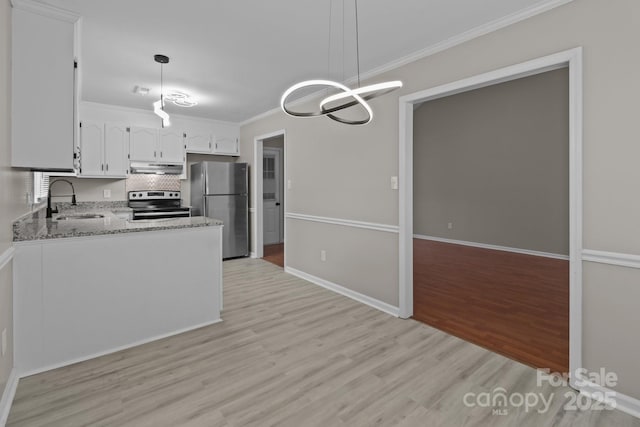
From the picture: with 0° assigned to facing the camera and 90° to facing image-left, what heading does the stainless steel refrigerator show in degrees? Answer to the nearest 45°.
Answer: approximately 0°

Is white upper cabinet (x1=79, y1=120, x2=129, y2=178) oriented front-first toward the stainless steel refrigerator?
no

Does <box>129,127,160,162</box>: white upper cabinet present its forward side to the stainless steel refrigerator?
no

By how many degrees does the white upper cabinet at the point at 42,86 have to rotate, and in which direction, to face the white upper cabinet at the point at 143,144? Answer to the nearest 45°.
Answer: approximately 90° to its left

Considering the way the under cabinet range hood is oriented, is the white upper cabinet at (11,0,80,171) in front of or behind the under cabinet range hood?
in front

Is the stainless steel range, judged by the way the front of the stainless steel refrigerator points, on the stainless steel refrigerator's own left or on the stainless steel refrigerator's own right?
on the stainless steel refrigerator's own right

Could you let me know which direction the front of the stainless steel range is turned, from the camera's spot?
facing the viewer

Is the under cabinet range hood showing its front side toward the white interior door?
no

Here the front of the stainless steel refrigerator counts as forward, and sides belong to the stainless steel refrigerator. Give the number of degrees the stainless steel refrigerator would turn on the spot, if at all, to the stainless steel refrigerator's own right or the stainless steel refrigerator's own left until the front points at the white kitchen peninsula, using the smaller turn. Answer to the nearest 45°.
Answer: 0° — it already faces it

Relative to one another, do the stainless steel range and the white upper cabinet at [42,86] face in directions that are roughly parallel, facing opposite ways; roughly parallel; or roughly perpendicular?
roughly perpendicular

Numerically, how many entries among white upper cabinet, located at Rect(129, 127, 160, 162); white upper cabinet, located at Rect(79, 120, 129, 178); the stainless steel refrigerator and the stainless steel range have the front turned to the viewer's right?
0

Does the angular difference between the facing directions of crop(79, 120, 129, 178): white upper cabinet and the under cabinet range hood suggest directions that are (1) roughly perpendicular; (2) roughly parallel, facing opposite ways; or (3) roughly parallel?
roughly parallel

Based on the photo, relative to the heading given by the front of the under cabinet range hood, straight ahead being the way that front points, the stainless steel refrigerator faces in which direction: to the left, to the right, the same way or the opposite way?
the same way

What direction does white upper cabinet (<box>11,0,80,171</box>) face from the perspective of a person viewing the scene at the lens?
facing to the right of the viewer

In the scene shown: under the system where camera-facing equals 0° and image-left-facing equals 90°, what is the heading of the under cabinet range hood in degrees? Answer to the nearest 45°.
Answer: approximately 0°
